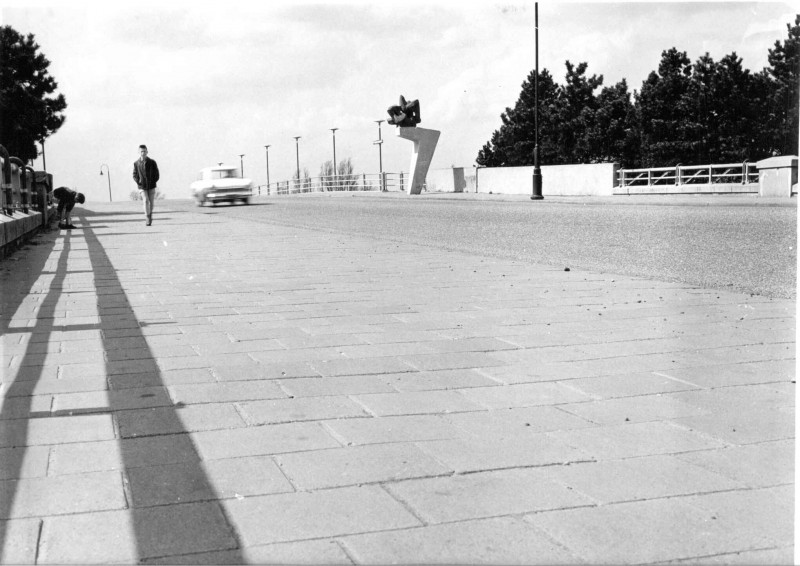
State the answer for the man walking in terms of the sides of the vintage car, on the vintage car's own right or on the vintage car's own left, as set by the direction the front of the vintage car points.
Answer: on the vintage car's own right

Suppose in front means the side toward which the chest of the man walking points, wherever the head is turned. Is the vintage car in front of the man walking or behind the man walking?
behind

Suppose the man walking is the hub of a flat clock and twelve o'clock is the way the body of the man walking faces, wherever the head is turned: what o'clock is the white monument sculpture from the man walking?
The white monument sculpture is roughly at 7 o'clock from the man walking.

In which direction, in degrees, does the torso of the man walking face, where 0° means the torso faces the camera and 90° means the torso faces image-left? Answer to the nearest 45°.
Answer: approximately 0°

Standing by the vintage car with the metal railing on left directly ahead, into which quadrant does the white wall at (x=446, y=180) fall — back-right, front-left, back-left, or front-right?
back-left

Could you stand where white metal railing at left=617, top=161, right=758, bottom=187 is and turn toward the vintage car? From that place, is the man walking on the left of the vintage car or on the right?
left

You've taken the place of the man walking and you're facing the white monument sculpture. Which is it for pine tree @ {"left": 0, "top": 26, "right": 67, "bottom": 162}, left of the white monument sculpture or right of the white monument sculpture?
left

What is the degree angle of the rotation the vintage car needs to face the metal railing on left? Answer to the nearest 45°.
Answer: approximately 45° to its right

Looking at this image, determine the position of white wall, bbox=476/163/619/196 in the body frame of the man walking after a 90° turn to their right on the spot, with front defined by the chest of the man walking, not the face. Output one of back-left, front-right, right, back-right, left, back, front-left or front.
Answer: back-right

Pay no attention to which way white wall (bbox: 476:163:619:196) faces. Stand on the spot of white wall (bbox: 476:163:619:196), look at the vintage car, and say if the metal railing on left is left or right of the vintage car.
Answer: left

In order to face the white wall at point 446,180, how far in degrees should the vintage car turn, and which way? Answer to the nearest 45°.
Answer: approximately 90° to its left

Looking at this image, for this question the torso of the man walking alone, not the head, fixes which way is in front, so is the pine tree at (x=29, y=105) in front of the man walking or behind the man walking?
behind
